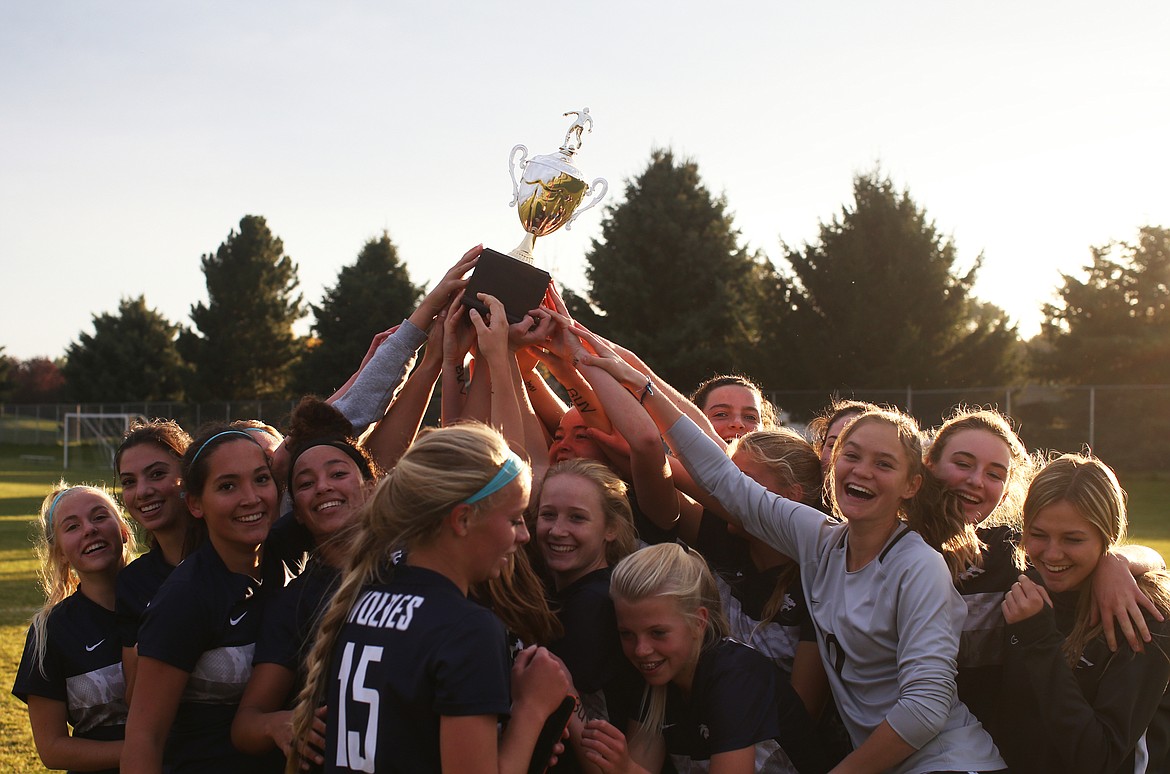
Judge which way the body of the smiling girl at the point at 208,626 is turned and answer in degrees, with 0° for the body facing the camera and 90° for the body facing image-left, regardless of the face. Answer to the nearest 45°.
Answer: approximately 315°

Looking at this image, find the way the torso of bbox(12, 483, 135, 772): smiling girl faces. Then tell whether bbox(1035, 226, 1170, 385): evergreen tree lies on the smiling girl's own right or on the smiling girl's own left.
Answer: on the smiling girl's own left

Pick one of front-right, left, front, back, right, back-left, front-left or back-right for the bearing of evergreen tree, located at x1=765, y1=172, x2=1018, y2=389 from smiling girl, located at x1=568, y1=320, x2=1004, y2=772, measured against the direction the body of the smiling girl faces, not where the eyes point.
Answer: back-right

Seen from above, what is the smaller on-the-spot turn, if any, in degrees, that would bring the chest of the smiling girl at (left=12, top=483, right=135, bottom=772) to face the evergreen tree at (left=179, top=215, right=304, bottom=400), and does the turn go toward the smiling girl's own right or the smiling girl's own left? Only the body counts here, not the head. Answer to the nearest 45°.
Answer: approximately 135° to the smiling girl's own left

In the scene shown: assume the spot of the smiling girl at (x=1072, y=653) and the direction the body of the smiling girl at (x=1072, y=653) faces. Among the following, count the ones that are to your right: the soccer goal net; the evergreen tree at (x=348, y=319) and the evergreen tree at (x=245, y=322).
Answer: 3
